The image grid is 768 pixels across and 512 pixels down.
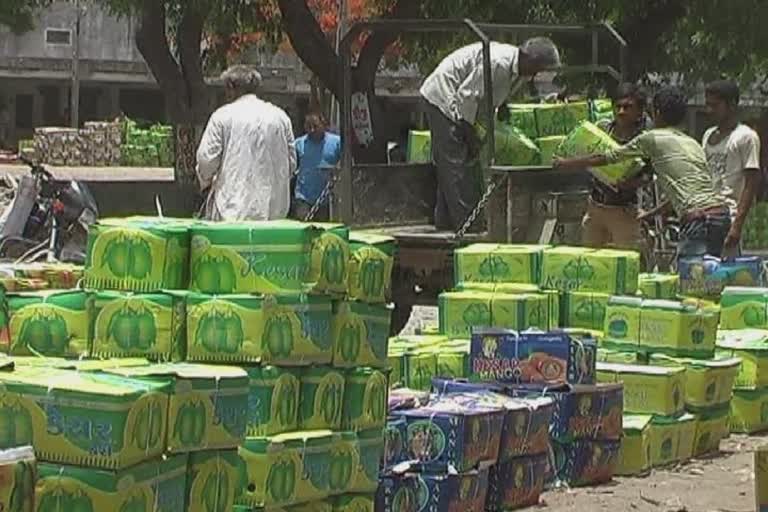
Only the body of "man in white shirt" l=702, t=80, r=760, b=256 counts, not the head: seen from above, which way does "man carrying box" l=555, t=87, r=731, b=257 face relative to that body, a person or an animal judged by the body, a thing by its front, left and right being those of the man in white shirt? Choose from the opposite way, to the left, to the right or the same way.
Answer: to the right

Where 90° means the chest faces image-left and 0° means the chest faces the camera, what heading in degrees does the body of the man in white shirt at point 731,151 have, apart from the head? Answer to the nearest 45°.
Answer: approximately 45°

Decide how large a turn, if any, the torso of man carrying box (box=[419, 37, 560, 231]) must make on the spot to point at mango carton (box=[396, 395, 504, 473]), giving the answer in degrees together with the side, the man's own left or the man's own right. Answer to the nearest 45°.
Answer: approximately 90° to the man's own right

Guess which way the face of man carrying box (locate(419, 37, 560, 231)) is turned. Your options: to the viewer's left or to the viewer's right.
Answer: to the viewer's right

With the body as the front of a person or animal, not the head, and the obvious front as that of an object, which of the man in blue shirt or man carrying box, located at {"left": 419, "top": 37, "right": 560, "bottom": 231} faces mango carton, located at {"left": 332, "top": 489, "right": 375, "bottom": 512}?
the man in blue shirt

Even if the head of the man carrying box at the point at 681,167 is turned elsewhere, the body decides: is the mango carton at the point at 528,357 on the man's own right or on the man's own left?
on the man's own left

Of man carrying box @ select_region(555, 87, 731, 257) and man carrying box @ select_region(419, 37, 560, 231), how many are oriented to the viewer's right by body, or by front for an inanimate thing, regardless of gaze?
1

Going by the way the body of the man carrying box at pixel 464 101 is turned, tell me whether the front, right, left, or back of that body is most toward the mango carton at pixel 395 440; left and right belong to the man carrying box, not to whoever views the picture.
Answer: right

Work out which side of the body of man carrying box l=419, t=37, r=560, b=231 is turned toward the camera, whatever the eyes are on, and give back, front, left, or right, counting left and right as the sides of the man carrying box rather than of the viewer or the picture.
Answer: right

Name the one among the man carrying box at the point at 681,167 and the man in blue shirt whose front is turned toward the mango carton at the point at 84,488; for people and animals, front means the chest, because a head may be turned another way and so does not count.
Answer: the man in blue shirt

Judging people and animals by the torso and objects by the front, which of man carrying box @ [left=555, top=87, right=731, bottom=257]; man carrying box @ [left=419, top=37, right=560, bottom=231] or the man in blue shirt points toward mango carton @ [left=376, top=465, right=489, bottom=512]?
the man in blue shirt

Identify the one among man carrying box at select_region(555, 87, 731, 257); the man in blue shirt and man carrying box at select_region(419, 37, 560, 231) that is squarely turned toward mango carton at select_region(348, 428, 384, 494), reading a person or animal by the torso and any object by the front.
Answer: the man in blue shirt
